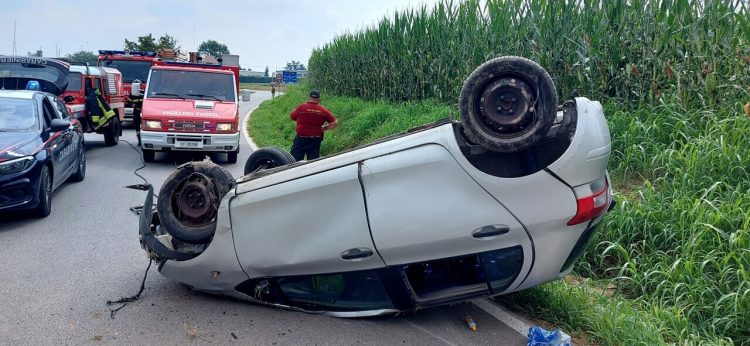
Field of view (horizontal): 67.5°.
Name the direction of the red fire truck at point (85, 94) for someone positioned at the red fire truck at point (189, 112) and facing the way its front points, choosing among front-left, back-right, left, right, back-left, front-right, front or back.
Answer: back-right

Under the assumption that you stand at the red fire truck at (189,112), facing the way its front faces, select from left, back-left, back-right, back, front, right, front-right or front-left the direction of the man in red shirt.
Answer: front-left

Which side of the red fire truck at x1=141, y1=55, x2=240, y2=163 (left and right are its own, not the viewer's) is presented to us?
front

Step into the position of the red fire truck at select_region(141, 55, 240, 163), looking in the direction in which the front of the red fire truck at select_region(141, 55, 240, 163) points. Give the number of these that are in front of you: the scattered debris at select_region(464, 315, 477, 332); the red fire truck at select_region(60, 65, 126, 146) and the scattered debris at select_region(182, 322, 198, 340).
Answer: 2

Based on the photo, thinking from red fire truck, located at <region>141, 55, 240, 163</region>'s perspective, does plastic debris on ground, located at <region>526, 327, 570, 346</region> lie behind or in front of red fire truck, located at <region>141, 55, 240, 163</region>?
in front

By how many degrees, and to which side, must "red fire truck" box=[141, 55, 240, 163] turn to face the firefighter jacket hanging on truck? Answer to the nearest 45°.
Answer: approximately 135° to its right

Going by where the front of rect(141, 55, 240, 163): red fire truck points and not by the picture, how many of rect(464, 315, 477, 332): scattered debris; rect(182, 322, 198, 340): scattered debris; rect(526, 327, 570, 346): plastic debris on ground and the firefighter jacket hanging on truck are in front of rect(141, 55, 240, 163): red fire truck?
3

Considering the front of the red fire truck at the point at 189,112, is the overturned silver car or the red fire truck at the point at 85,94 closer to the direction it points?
the overturned silver car

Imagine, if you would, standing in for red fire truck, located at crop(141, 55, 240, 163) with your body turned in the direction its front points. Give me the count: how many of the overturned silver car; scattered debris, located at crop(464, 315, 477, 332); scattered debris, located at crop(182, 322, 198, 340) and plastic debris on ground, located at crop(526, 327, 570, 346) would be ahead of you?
4

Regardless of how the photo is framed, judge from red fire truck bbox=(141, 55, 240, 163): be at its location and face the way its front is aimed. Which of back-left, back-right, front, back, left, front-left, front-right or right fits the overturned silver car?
front

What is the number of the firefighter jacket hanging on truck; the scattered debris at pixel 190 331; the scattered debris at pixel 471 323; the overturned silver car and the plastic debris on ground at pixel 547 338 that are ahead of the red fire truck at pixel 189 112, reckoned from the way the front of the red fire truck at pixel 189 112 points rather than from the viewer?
4

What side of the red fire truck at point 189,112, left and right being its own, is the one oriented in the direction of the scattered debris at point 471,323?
front
